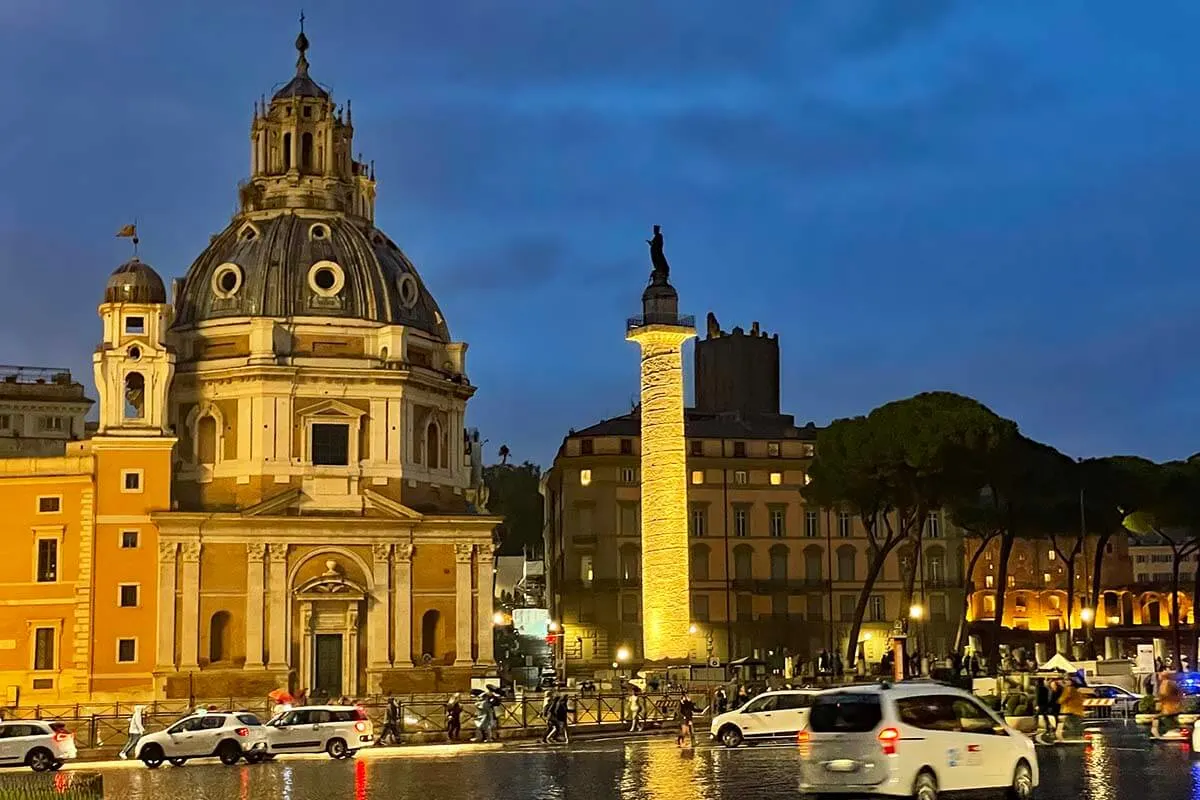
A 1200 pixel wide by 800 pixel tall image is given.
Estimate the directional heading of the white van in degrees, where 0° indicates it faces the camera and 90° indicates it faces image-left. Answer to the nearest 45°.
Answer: approximately 225°

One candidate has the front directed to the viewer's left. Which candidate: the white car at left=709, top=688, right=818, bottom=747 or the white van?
the white car

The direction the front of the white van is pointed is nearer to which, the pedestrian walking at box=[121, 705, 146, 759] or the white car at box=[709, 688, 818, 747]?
the white car

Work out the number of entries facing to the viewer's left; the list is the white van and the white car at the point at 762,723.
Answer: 1

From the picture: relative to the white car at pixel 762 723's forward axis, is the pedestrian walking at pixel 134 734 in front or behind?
in front

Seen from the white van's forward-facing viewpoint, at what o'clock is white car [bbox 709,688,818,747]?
The white car is roughly at 10 o'clock from the white van.

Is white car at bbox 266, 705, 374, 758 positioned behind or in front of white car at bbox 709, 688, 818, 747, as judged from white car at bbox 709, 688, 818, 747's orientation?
in front

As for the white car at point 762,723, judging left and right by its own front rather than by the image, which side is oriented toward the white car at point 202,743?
front

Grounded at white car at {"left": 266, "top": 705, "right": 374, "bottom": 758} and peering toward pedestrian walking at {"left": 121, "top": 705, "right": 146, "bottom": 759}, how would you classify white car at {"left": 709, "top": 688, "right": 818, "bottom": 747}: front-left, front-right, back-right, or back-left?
back-right

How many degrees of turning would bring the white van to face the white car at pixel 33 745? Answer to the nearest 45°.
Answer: approximately 90° to its left

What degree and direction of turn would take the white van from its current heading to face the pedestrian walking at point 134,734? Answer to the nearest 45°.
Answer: approximately 90° to its left

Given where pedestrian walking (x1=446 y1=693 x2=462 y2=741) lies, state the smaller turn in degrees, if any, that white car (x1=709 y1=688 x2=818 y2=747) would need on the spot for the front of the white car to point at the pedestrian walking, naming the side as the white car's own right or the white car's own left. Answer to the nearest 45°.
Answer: approximately 45° to the white car's own right

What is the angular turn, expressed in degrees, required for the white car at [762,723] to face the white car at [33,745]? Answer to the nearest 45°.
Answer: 0° — it already faces it

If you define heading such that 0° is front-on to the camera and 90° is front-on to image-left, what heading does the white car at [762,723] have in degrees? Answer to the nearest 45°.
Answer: approximately 90°
